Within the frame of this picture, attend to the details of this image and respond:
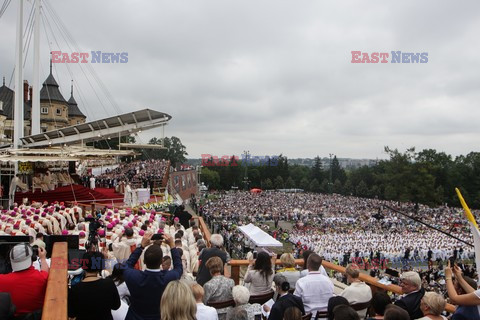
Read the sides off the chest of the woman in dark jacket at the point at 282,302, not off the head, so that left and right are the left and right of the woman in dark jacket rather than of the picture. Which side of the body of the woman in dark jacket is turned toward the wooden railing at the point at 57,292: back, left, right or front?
left

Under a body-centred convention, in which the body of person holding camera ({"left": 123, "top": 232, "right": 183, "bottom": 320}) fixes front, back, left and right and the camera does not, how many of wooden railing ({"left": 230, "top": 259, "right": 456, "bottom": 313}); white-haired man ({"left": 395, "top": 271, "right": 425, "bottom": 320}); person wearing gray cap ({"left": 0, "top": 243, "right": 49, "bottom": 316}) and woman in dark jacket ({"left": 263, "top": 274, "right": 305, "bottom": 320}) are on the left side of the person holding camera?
1

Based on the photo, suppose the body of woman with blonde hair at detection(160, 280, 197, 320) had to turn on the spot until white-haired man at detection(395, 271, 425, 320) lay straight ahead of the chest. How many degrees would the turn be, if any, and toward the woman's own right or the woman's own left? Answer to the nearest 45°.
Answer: approximately 90° to the woman's own right

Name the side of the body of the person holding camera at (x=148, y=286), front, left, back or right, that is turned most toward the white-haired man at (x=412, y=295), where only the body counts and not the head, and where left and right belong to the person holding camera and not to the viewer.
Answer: right

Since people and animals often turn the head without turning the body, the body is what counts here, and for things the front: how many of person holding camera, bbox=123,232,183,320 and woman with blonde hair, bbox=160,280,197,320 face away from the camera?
2

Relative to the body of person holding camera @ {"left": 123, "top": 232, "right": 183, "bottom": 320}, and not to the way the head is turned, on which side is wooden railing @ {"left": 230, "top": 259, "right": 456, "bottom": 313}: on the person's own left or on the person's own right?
on the person's own right

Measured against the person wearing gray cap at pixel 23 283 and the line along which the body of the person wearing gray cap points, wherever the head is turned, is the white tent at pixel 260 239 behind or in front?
in front

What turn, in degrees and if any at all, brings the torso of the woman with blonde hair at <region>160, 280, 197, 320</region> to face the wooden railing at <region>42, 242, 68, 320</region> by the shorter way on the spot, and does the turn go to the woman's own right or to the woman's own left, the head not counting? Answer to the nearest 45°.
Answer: approximately 90° to the woman's own left

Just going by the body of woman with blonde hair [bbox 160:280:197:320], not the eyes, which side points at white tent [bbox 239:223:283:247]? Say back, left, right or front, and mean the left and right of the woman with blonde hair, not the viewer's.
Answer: front

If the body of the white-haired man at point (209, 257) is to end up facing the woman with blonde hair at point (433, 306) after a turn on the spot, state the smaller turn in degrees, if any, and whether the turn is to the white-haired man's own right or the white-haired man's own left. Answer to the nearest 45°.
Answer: approximately 135° to the white-haired man's own right

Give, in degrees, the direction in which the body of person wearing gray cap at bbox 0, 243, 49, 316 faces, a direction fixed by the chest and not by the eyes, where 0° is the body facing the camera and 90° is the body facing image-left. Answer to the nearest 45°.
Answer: approximately 180°

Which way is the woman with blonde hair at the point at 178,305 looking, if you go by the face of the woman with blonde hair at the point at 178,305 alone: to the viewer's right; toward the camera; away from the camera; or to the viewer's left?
away from the camera

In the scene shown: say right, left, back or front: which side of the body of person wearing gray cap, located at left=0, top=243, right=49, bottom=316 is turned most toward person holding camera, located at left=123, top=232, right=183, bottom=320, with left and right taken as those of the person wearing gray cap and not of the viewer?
right
